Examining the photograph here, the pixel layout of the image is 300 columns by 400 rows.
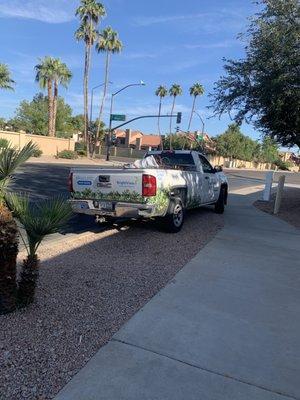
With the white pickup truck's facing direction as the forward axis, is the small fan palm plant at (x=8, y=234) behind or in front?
behind

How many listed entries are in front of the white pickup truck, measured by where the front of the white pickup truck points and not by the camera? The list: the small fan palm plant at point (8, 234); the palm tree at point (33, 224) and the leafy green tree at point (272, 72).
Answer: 1

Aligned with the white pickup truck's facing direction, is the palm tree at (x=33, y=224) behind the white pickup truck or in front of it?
behind

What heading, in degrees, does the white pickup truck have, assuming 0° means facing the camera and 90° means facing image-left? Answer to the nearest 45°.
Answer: approximately 225°

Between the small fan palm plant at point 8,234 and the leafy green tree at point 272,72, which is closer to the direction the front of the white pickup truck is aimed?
the leafy green tree

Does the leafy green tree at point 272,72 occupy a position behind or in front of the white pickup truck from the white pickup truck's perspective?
in front

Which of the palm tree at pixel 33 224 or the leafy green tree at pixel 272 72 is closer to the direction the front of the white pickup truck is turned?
the leafy green tree
